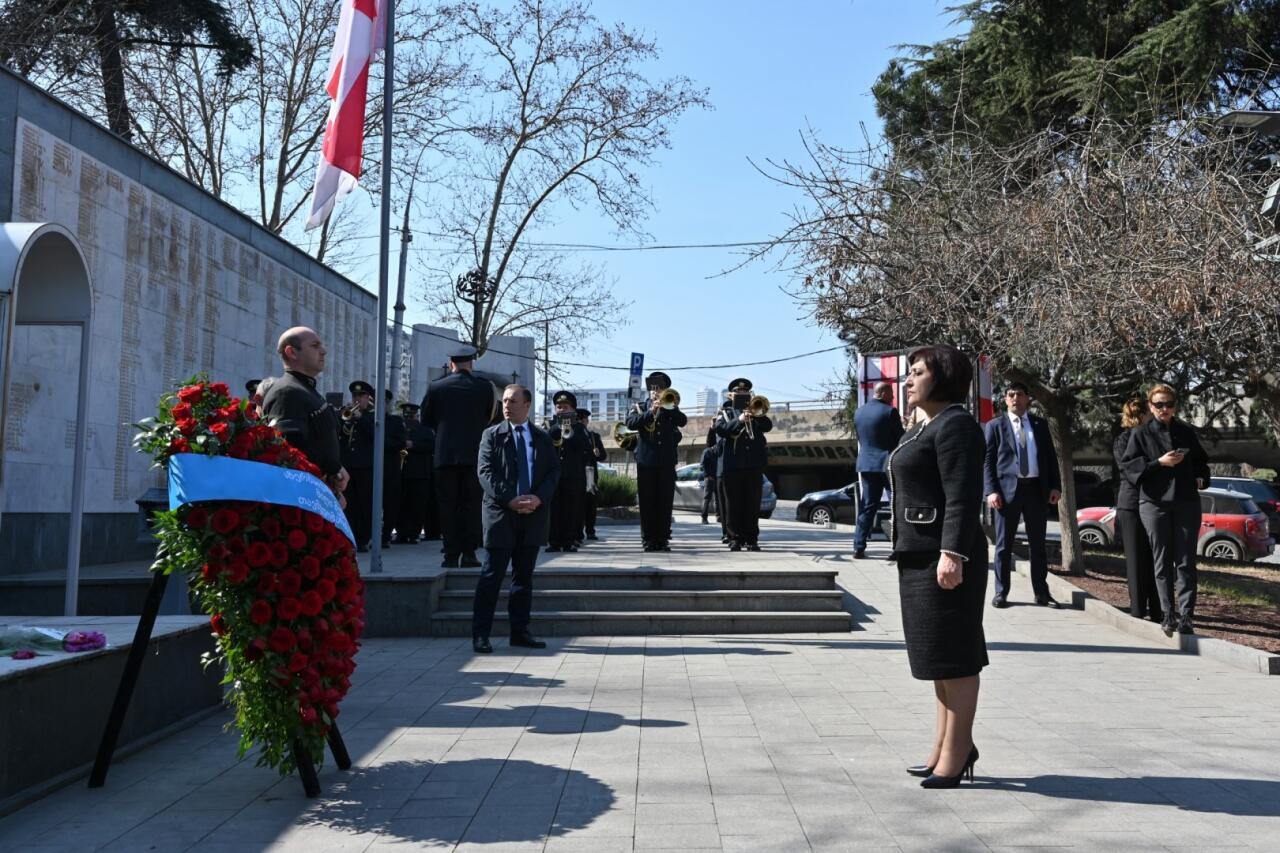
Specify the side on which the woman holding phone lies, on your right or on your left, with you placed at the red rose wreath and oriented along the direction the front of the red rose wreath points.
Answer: on your left

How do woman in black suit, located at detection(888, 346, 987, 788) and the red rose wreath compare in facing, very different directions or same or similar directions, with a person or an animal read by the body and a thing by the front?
very different directions

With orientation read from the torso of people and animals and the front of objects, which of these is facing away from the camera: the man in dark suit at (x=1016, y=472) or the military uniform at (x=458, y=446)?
the military uniform

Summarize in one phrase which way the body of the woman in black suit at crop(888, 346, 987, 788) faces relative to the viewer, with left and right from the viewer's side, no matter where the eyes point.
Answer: facing to the left of the viewer

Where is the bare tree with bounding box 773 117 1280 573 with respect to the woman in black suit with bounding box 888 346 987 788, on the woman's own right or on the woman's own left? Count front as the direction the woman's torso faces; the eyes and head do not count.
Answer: on the woman's own right

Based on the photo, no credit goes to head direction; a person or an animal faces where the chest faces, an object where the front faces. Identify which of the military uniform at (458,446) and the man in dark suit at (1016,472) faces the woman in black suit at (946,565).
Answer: the man in dark suit

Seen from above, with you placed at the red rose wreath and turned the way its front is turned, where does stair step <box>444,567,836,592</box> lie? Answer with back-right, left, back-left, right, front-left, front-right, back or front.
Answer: left

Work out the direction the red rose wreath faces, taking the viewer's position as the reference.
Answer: facing the viewer and to the right of the viewer

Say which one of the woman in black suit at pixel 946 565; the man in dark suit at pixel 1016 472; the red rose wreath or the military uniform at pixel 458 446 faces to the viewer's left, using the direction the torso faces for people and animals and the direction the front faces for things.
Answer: the woman in black suit

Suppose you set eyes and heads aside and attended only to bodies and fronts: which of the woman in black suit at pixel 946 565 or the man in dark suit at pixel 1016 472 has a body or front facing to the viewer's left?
the woman in black suit

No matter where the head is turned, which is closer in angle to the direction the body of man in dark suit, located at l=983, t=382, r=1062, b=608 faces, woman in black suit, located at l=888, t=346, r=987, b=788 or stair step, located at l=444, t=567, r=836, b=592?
the woman in black suit

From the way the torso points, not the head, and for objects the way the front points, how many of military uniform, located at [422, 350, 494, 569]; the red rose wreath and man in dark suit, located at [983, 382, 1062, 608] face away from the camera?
1

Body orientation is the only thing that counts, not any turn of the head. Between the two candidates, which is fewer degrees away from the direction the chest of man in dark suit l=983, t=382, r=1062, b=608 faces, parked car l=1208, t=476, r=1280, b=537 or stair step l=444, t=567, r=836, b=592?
the stair step

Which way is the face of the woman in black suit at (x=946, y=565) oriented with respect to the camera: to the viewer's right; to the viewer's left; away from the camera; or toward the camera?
to the viewer's left

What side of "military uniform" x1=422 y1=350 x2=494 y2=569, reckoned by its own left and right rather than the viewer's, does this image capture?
back

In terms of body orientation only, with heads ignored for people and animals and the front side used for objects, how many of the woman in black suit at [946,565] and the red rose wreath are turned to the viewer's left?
1

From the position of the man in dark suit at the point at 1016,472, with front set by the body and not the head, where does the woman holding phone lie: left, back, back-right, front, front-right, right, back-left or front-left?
front-left

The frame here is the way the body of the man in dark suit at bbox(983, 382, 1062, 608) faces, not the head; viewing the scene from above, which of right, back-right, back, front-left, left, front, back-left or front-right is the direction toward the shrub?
back-right
